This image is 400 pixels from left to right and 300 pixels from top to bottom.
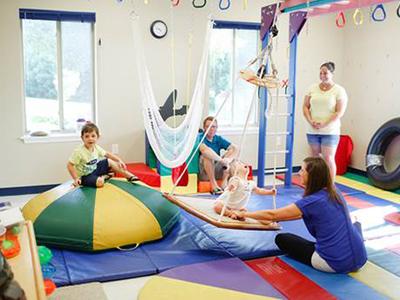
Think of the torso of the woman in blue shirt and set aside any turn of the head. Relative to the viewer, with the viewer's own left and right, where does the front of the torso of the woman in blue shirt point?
facing away from the viewer and to the left of the viewer

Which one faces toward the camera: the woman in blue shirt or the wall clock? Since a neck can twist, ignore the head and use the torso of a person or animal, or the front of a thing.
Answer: the wall clock

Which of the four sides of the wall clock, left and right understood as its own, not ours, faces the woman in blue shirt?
front

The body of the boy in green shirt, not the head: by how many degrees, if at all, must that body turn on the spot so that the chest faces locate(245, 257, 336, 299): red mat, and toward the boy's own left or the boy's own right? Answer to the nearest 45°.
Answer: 0° — they already face it

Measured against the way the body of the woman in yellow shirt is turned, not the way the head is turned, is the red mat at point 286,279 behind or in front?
in front

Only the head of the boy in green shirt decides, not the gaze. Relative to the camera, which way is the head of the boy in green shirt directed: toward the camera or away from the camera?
toward the camera

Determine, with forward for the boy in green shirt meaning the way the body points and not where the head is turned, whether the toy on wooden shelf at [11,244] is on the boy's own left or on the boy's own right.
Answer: on the boy's own right

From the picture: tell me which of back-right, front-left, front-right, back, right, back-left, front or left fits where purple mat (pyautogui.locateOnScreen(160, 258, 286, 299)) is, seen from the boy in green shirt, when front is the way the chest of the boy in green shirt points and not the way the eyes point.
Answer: front

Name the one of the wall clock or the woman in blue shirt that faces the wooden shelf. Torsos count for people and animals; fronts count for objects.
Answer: the wall clock

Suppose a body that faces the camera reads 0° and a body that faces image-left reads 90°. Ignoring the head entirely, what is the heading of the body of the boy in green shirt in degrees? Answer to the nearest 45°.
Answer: approximately 315°

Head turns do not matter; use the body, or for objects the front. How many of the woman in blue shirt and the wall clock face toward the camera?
1

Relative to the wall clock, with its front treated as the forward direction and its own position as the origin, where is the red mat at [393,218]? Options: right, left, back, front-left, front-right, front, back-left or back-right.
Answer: front-left

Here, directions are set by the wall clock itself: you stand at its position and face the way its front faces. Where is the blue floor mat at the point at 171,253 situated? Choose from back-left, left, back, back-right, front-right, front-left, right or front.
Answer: front

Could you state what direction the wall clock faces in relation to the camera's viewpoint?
facing the viewer
